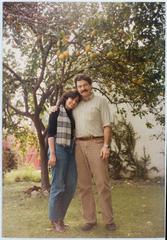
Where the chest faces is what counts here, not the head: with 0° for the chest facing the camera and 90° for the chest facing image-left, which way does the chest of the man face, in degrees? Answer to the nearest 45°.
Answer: approximately 0°
